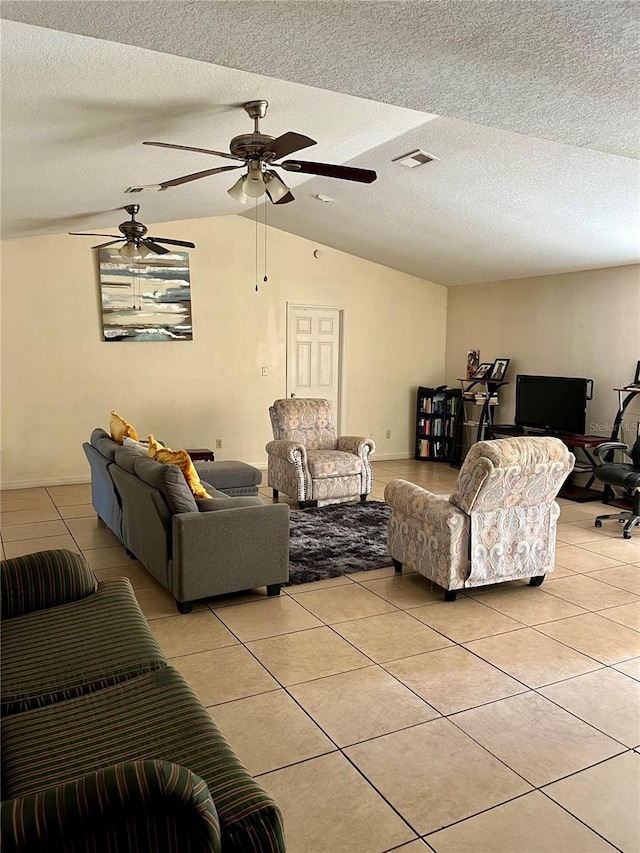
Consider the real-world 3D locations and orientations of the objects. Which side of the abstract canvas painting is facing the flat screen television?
left

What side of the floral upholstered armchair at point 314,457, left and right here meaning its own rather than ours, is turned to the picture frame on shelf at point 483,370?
left

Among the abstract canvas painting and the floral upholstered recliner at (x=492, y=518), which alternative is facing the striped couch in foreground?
the abstract canvas painting

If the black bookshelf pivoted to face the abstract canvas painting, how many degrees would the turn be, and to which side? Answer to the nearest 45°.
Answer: approximately 45° to its right

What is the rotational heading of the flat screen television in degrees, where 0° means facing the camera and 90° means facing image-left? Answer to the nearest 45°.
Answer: approximately 45°

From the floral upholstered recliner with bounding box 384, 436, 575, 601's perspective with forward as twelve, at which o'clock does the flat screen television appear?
The flat screen television is roughly at 2 o'clock from the floral upholstered recliner.

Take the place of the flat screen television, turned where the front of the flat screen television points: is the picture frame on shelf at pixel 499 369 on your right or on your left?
on your right

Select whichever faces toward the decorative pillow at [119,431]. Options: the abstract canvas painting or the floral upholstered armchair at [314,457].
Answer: the abstract canvas painting

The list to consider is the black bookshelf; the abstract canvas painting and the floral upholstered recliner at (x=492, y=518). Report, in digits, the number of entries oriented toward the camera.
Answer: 2
